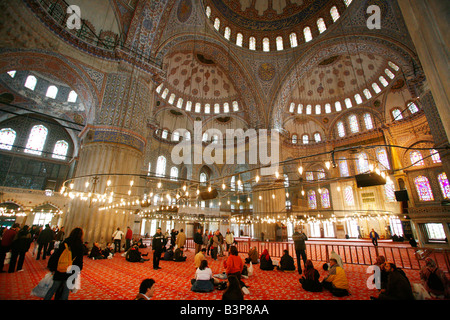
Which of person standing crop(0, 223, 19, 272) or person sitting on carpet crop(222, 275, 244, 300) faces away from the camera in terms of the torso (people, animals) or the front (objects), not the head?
the person sitting on carpet

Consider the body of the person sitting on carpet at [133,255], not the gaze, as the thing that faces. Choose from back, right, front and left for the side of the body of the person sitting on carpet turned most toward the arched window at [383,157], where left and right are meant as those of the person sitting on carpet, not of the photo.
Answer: front

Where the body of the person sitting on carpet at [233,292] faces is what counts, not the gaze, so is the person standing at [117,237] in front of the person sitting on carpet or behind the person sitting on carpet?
in front

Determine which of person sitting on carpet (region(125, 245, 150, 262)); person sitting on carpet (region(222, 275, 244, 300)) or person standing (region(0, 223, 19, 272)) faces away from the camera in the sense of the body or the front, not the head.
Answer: person sitting on carpet (region(222, 275, 244, 300))

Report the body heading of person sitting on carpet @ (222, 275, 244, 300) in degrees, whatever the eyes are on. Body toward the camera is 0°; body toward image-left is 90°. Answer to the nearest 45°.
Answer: approximately 180°
